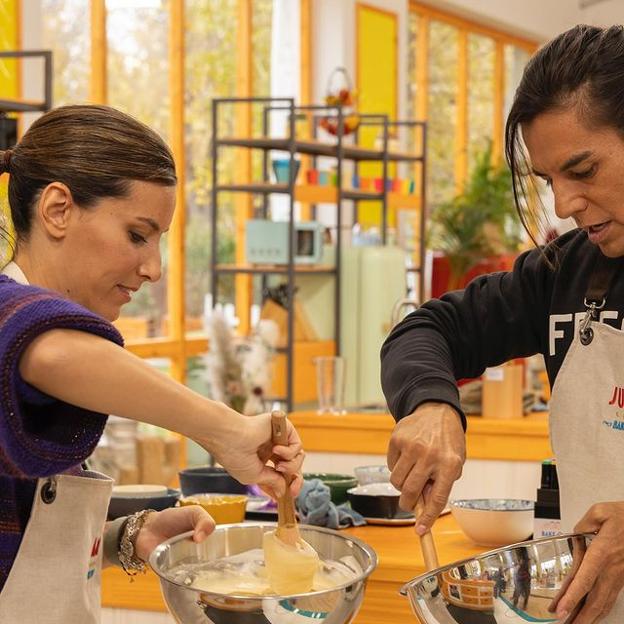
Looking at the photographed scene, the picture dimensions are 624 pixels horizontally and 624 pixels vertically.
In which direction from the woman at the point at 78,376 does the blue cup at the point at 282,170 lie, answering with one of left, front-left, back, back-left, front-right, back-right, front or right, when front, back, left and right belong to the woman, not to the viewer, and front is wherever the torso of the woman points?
left

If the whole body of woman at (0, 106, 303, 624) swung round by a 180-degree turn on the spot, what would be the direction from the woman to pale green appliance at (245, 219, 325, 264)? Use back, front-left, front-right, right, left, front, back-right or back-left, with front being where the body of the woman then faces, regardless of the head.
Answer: right

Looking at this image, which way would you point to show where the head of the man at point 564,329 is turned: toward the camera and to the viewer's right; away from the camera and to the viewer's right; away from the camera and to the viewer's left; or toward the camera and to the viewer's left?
toward the camera and to the viewer's left

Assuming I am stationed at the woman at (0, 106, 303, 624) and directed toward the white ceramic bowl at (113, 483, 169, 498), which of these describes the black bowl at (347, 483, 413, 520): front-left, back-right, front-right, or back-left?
front-right

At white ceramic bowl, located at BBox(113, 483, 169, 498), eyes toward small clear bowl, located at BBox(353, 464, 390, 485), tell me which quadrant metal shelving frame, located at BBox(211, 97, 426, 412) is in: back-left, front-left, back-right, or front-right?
front-left

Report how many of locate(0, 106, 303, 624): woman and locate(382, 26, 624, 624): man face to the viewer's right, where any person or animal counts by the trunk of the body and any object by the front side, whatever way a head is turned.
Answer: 1

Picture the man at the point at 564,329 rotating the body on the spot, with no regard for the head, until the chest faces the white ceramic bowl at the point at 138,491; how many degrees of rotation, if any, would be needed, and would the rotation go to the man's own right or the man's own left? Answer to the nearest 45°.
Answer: approximately 90° to the man's own right

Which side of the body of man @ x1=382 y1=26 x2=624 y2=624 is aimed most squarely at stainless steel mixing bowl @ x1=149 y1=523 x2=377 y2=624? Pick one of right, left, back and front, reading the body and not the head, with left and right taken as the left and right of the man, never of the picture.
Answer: front

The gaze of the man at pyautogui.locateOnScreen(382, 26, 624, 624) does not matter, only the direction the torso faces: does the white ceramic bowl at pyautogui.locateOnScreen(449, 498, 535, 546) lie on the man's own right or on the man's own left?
on the man's own right

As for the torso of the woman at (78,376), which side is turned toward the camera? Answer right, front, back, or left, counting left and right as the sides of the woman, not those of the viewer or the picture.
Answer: right

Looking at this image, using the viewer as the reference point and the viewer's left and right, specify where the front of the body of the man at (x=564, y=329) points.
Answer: facing the viewer and to the left of the viewer

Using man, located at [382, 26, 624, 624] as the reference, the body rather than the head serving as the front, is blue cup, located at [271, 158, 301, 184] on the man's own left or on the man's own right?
on the man's own right

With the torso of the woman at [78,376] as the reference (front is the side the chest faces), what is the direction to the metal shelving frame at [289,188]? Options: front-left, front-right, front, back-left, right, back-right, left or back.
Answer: left

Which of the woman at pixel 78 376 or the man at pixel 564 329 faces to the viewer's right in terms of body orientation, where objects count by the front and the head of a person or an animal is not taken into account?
the woman at pixel 78 376
